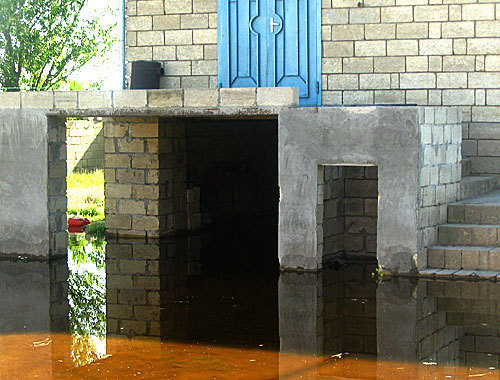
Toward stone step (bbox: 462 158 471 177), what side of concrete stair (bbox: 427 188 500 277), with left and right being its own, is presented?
back

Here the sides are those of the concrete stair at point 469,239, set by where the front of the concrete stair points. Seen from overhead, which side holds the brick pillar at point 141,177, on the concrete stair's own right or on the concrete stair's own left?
on the concrete stair's own right

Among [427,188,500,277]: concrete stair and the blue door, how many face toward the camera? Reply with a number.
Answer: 2

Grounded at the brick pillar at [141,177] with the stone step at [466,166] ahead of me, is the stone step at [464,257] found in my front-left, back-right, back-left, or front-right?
front-right

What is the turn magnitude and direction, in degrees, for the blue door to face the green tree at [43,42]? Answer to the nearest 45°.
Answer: approximately 135° to its right

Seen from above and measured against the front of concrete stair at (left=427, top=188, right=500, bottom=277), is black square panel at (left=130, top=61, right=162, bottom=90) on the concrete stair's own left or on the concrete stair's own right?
on the concrete stair's own right

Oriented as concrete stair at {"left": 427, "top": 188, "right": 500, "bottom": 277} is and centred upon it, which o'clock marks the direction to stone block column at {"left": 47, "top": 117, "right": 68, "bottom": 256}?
The stone block column is roughly at 3 o'clock from the concrete stair.

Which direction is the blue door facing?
toward the camera

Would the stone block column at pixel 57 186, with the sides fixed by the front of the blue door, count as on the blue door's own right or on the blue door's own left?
on the blue door's own right

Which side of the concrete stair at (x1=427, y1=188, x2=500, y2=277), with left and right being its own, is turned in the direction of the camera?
front

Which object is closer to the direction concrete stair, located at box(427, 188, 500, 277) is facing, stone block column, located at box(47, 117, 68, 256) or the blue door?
the stone block column

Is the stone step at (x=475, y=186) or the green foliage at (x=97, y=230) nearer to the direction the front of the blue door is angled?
the stone step

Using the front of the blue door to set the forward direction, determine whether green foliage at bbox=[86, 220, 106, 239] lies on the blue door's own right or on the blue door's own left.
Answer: on the blue door's own right

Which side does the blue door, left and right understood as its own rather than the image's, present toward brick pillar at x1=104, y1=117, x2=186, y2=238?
right

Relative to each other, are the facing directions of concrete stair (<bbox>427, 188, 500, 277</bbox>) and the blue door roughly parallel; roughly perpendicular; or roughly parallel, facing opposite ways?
roughly parallel

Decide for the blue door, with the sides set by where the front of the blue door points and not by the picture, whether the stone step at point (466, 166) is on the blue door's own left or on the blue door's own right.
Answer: on the blue door's own left
